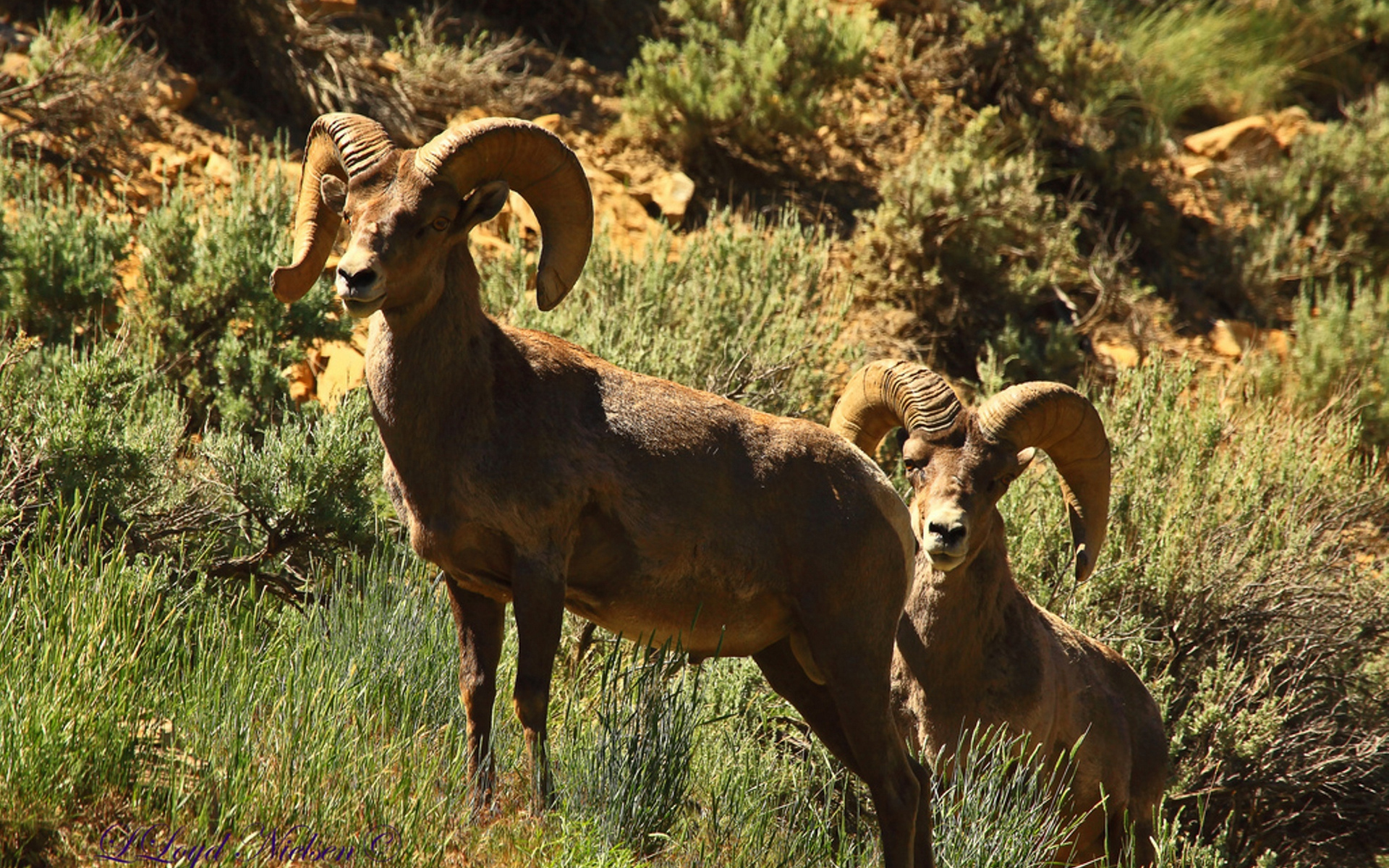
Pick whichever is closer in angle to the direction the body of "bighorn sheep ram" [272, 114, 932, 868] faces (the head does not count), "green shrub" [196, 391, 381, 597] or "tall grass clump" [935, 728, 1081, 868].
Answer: the green shrub

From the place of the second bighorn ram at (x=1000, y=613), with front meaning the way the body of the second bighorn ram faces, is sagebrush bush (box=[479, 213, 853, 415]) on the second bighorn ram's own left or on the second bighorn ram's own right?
on the second bighorn ram's own right

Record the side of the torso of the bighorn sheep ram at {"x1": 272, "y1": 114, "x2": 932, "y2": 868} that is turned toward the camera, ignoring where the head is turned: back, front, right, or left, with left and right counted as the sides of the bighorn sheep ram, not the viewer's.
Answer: left

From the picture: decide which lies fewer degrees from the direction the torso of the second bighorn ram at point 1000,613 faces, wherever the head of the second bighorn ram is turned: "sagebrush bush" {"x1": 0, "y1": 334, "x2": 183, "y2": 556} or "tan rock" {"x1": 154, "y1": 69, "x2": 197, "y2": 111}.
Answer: the sagebrush bush

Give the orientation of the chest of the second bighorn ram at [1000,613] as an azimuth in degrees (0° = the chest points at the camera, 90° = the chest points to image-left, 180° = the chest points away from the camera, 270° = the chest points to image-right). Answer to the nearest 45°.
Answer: approximately 45°

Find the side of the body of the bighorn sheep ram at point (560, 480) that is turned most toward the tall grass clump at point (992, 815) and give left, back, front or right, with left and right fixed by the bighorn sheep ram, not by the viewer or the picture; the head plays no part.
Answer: back

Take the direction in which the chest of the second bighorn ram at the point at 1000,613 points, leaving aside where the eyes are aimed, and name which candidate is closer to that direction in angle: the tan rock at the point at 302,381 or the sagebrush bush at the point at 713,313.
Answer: the tan rock

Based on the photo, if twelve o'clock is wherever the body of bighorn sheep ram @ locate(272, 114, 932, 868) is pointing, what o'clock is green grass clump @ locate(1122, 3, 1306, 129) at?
The green grass clump is roughly at 4 o'clock from the bighorn sheep ram.

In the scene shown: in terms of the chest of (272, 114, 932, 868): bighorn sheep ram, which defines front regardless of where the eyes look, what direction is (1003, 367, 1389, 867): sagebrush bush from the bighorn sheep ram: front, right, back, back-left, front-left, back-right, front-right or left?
back-right

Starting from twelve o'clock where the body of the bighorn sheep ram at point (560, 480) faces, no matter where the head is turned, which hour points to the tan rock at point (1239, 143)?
The tan rock is roughly at 4 o'clock from the bighorn sheep ram.

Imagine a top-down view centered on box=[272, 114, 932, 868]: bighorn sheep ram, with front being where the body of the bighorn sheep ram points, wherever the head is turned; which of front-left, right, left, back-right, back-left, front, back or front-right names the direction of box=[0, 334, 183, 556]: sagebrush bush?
front-right
